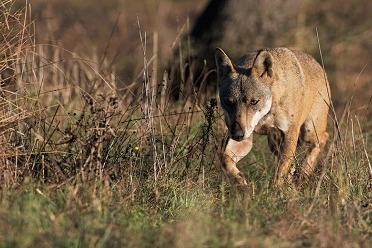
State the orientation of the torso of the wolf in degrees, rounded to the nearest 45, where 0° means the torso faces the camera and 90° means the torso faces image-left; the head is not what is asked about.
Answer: approximately 45°
